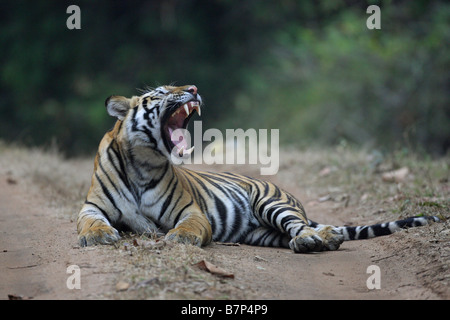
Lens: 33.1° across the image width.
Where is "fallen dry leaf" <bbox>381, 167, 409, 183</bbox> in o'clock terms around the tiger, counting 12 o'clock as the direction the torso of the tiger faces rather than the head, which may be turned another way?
The fallen dry leaf is roughly at 6 o'clock from the tiger.

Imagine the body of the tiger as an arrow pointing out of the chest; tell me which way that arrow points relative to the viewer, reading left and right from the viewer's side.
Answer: facing the viewer and to the left of the viewer

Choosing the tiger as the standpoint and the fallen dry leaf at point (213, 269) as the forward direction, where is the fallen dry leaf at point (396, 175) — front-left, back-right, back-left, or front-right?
back-left

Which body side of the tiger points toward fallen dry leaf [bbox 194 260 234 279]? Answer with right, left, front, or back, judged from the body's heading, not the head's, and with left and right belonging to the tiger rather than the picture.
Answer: left

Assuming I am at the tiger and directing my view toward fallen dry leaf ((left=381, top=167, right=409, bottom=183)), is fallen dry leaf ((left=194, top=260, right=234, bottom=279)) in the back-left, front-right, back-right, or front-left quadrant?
back-right

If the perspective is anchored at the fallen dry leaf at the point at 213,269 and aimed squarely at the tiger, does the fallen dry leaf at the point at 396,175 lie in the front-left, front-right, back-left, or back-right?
front-right

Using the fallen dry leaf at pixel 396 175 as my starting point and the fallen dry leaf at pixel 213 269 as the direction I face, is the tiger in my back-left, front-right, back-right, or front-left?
front-right
